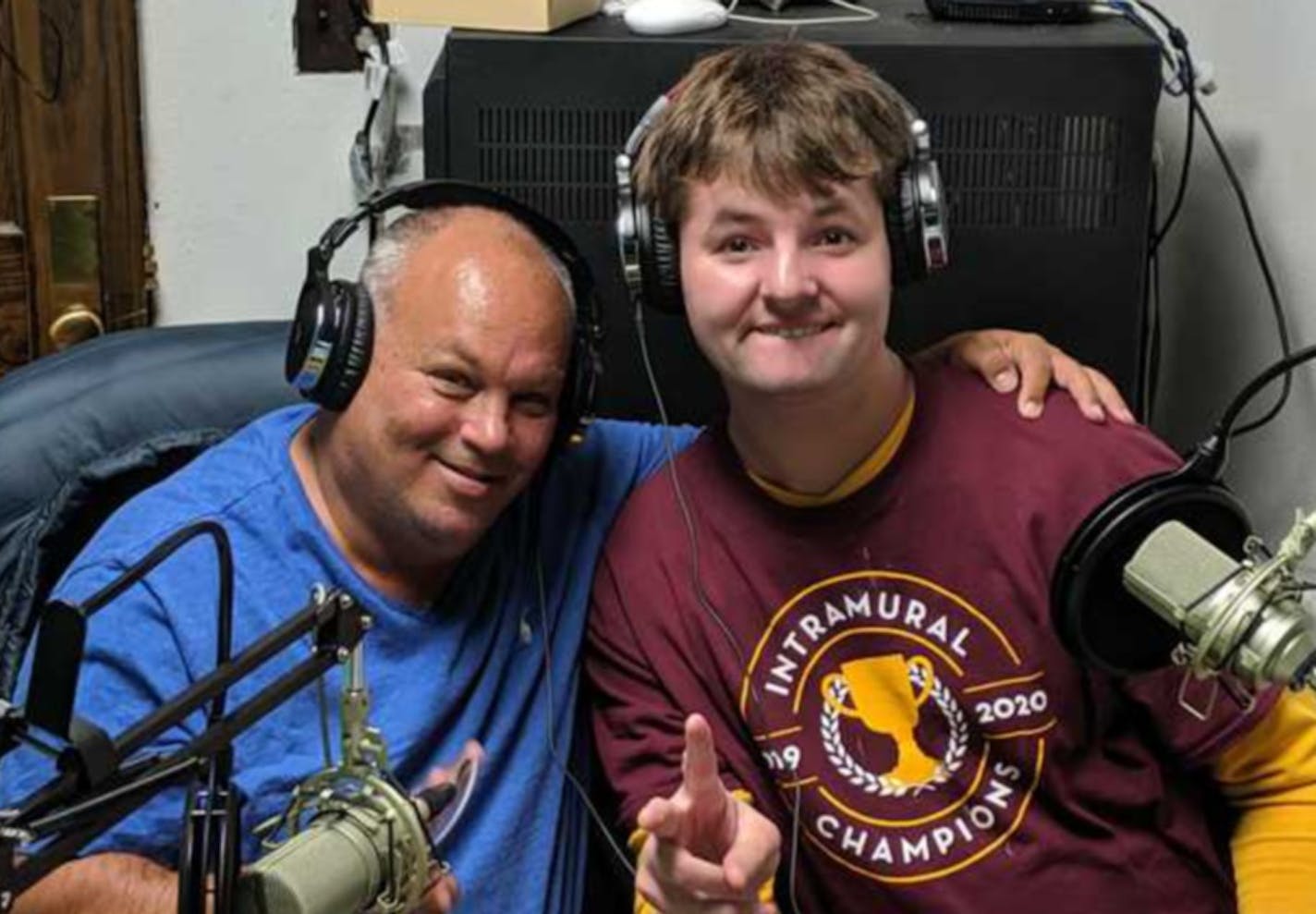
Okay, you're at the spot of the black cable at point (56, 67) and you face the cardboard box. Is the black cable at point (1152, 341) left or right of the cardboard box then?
left

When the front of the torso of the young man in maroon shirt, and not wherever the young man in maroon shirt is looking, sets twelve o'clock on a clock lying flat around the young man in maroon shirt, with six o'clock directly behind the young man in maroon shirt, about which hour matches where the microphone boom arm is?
The microphone boom arm is roughly at 1 o'clock from the young man in maroon shirt.

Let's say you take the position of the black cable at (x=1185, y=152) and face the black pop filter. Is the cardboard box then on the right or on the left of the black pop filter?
right

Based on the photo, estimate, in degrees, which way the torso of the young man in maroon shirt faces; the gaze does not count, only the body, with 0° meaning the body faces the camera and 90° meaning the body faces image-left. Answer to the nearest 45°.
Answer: approximately 0°

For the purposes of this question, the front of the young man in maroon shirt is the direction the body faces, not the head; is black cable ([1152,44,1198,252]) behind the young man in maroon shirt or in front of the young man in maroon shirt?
behind

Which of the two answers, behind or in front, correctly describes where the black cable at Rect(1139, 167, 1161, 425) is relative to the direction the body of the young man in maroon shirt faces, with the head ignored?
behind

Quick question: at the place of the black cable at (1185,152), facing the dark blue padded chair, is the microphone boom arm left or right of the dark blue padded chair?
left

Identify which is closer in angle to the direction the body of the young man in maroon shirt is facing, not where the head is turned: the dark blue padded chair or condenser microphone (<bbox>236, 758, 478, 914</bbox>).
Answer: the condenser microphone
